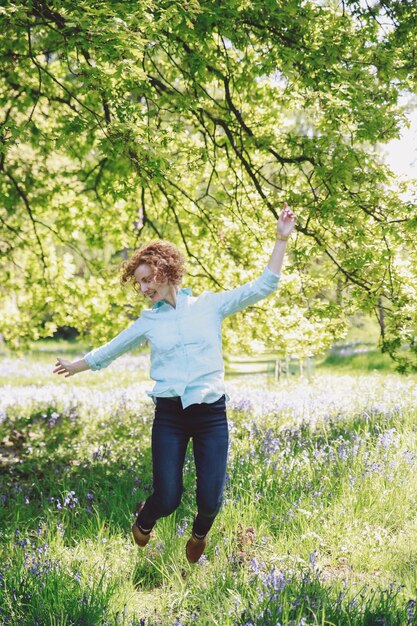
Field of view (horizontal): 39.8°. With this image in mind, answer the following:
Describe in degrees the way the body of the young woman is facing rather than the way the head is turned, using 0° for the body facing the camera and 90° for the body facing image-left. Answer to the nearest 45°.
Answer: approximately 0°
